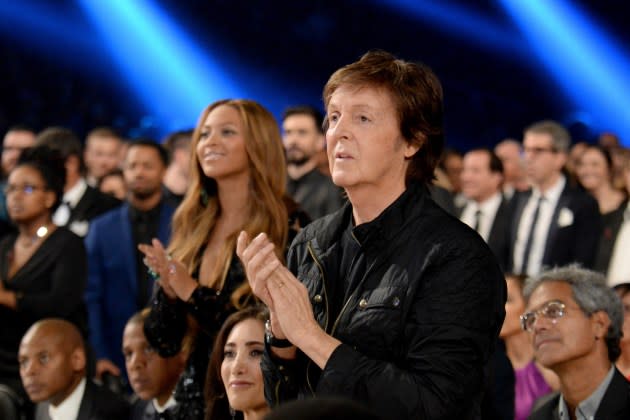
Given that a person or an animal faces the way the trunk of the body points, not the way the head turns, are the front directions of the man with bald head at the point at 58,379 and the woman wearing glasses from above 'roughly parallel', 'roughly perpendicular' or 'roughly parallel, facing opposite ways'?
roughly parallel

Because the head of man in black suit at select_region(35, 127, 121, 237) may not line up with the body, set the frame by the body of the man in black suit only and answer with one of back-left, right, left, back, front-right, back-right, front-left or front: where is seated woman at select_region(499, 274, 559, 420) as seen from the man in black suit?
left

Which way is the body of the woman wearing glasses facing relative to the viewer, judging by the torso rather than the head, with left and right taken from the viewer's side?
facing the viewer and to the left of the viewer

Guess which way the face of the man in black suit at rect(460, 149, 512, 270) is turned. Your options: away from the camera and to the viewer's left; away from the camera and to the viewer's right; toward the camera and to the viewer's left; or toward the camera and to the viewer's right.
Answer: toward the camera and to the viewer's left

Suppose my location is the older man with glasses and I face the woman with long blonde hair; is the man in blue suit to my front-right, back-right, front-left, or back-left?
front-right

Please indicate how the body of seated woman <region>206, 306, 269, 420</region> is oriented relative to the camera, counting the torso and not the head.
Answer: toward the camera

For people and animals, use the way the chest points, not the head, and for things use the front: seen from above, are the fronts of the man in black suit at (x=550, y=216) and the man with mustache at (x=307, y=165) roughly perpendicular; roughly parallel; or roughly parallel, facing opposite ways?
roughly parallel

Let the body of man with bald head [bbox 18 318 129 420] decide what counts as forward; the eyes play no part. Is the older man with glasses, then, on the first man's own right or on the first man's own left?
on the first man's own left

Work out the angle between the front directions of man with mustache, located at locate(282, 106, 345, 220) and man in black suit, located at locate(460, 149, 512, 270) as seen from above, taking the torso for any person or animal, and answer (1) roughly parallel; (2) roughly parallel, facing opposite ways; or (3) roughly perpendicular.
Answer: roughly parallel

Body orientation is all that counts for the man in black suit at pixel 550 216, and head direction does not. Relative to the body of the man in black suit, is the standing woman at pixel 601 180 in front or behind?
behind

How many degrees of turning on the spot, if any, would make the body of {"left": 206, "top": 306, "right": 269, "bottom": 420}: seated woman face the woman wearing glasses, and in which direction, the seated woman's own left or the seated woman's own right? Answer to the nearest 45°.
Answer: approximately 135° to the seated woman's own right

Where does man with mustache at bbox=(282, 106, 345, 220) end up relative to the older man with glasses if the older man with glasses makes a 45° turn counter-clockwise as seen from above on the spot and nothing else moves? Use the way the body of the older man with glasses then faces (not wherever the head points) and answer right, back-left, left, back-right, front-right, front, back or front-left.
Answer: back-right

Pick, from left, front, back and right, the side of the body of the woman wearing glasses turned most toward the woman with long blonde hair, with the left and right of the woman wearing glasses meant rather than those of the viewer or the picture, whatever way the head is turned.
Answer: left

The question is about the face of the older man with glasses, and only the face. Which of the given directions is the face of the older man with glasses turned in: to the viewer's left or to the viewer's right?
to the viewer's left

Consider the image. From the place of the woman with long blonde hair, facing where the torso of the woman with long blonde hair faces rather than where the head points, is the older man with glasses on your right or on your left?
on your left

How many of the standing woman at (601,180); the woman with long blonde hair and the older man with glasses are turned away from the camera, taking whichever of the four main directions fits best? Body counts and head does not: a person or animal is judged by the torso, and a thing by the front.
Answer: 0
